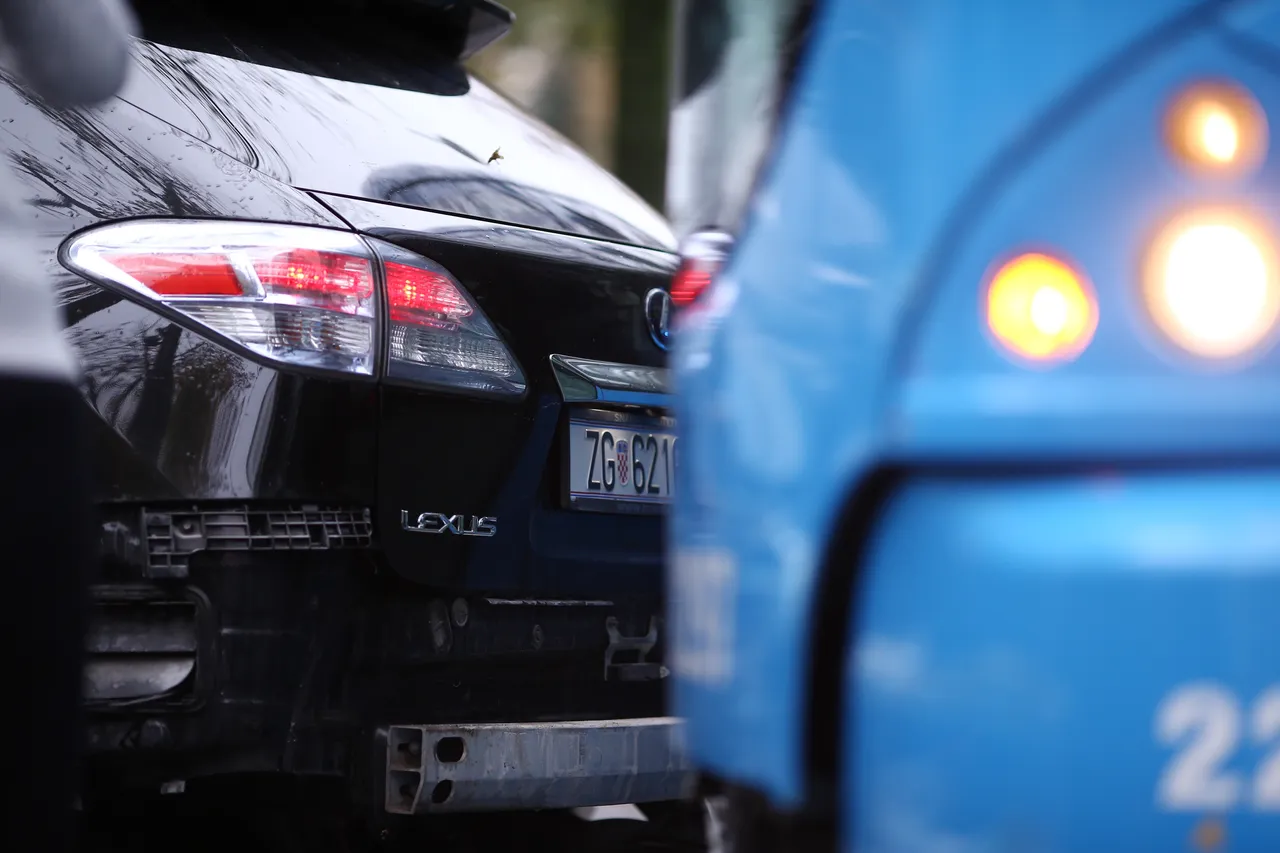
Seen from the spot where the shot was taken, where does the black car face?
facing away from the viewer and to the left of the viewer
